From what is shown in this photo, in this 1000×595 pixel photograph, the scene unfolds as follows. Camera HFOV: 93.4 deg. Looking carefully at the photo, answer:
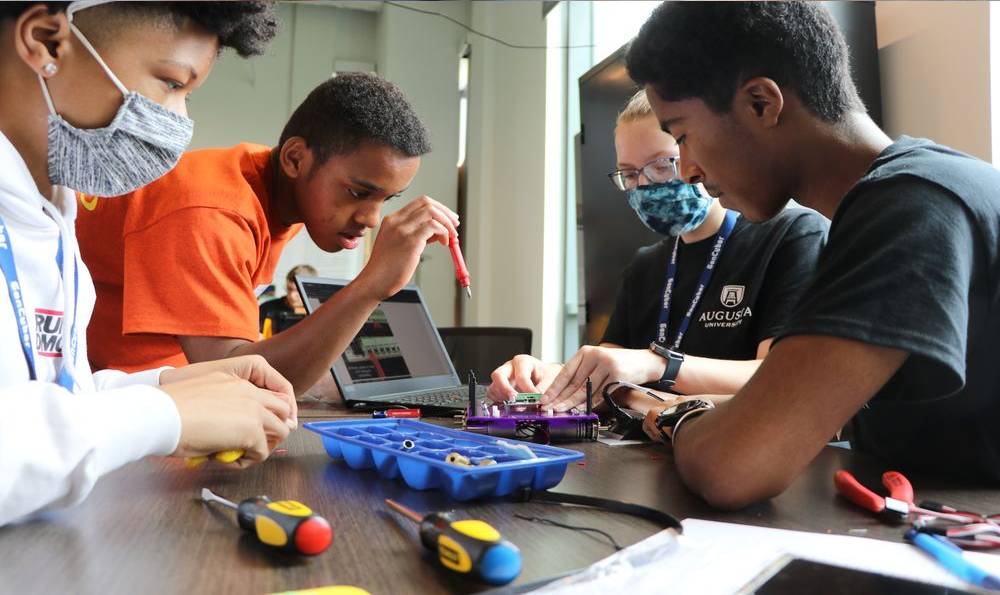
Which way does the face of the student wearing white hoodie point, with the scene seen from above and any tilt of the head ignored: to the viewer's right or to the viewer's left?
to the viewer's right

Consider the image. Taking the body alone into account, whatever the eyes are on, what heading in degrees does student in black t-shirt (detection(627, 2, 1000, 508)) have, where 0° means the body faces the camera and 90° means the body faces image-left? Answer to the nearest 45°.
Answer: approximately 90°

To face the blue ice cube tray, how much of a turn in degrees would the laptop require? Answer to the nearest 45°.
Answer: approximately 45° to its right

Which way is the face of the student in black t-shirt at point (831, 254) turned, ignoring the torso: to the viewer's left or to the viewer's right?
to the viewer's left

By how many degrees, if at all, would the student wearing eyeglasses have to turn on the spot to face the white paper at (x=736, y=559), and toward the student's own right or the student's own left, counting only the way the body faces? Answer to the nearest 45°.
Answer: approximately 45° to the student's own left

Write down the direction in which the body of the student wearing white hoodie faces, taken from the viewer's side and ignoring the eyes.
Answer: to the viewer's right

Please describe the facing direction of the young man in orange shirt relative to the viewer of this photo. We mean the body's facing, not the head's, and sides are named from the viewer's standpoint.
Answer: facing to the right of the viewer
